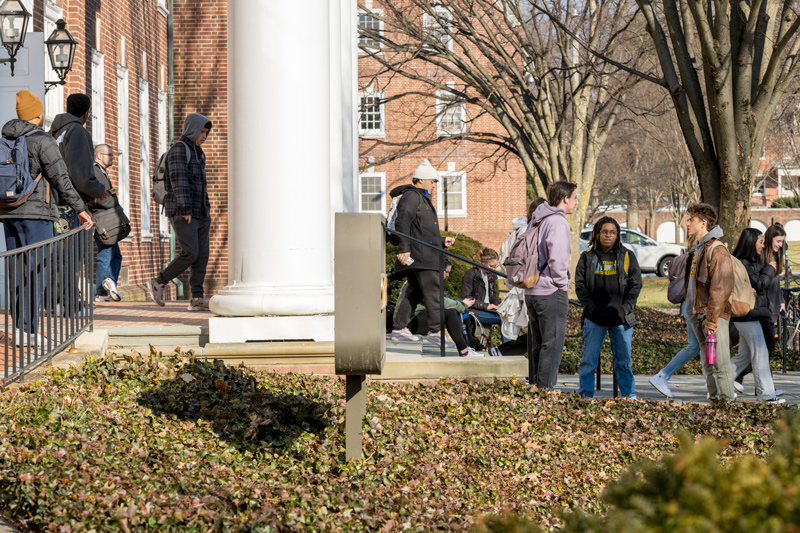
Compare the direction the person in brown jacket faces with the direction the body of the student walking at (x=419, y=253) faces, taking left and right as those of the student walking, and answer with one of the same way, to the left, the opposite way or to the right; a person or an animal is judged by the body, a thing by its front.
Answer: the opposite way

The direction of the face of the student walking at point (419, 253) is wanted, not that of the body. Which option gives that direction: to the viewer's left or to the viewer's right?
to the viewer's right

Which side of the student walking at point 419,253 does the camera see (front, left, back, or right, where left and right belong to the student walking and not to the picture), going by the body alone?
right

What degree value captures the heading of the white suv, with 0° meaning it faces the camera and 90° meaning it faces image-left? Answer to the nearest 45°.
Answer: approximately 270°

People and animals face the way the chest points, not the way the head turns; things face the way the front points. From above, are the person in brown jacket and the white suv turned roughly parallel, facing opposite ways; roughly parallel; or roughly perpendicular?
roughly parallel, facing opposite ways

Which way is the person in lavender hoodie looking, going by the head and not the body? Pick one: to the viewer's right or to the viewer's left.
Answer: to the viewer's right
